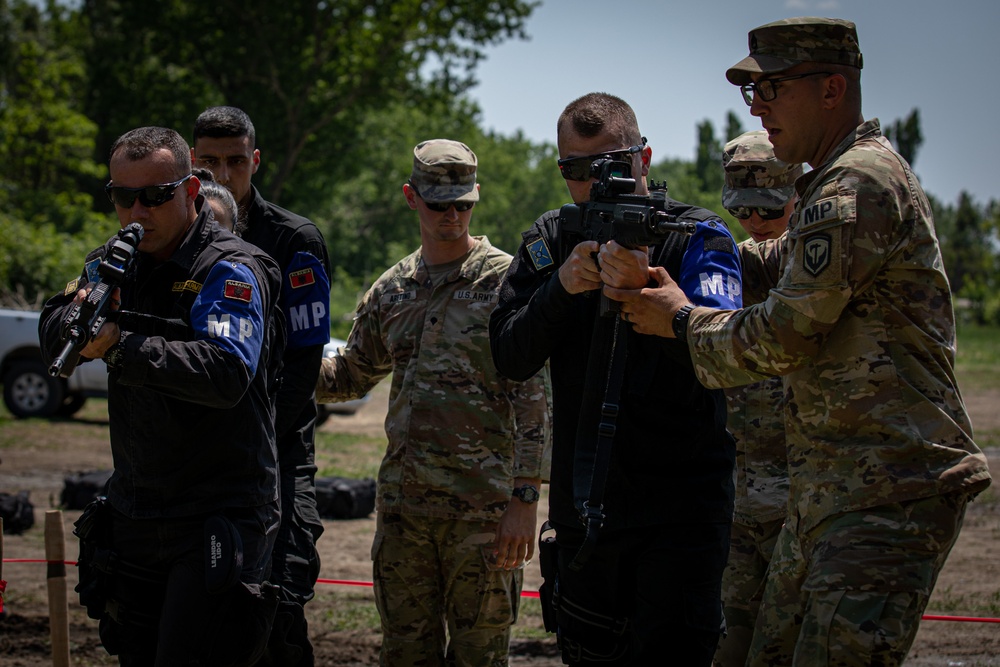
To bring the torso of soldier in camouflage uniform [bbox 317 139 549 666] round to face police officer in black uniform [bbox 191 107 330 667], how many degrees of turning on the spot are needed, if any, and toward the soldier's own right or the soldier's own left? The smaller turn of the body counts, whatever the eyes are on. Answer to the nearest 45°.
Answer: approximately 90° to the soldier's own right

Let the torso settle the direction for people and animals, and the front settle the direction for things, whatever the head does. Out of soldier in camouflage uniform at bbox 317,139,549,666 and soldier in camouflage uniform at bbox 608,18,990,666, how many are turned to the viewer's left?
1

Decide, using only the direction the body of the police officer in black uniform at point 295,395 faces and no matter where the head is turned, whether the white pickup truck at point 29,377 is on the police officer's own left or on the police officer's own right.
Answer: on the police officer's own right

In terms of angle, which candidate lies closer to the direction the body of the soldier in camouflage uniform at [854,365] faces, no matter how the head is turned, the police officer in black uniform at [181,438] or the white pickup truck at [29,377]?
the police officer in black uniform

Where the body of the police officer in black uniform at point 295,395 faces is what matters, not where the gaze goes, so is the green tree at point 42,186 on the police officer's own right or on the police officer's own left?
on the police officer's own right

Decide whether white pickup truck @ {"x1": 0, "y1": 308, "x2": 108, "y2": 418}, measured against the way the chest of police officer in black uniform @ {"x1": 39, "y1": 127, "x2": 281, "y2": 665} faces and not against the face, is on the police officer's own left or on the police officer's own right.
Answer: on the police officer's own right

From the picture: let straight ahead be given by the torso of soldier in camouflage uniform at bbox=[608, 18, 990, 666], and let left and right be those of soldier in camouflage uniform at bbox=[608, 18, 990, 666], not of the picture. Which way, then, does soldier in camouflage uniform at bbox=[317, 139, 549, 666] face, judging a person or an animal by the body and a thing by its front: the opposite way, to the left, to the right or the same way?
to the left

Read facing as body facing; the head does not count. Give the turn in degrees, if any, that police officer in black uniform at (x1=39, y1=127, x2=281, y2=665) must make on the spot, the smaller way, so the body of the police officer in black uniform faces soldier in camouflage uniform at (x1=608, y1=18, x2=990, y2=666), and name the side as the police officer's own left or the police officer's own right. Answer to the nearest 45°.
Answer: approximately 90° to the police officer's own left

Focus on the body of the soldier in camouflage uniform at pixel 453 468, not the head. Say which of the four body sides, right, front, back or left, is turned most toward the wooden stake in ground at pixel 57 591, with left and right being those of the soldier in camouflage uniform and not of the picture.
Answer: right

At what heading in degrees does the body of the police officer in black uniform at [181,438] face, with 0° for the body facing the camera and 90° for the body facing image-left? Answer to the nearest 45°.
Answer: approximately 45°

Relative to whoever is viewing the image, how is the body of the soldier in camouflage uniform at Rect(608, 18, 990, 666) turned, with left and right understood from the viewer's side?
facing to the left of the viewer

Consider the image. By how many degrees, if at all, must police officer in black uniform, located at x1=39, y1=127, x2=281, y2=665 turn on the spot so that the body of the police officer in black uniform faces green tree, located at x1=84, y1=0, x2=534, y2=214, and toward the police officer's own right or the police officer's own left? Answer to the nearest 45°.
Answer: approximately 135° to the police officer's own right

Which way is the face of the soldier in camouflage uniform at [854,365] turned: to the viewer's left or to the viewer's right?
to the viewer's left
